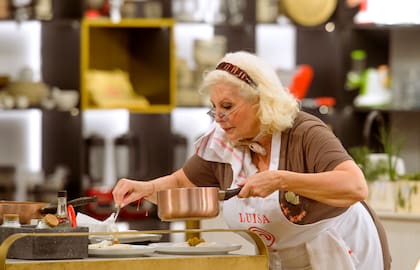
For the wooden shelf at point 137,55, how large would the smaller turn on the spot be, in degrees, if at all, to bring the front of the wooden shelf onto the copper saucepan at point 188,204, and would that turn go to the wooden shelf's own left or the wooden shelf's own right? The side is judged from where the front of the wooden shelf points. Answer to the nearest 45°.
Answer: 0° — it already faces it

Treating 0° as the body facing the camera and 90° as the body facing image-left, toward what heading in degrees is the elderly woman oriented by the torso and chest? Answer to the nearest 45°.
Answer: approximately 45°

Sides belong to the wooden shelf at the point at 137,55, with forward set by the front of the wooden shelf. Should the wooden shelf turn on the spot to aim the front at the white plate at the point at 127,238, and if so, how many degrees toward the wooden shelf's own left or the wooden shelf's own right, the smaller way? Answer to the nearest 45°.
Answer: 0° — it already faces it

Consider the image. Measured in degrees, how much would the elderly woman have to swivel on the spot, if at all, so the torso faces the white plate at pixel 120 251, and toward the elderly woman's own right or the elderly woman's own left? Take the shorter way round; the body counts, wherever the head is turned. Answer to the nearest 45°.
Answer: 0° — they already face it

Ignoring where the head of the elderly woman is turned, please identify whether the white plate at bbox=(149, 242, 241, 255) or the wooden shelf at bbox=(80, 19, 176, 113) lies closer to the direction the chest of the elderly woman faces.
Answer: the white plate

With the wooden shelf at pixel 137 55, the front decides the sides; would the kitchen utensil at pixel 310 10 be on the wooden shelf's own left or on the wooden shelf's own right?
on the wooden shelf's own left

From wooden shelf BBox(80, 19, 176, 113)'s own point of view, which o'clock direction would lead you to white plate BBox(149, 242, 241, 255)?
The white plate is roughly at 12 o'clock from the wooden shelf.

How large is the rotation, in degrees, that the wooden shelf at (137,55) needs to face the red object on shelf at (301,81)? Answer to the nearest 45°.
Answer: approximately 90° to its left

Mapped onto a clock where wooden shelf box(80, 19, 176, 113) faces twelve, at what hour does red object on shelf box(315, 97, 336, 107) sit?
The red object on shelf is roughly at 9 o'clock from the wooden shelf.

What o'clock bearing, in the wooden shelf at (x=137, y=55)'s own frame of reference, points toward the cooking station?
The cooking station is roughly at 12 o'clock from the wooden shelf.

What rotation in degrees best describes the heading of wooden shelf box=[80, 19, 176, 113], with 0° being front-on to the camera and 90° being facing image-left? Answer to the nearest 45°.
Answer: approximately 0°

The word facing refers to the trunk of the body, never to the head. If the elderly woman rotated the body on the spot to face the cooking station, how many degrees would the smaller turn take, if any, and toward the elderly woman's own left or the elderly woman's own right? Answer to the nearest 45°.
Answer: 0° — they already face it
